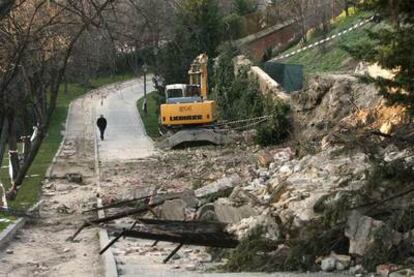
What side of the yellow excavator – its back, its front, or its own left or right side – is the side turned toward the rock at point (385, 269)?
back

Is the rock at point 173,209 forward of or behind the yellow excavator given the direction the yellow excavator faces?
behind

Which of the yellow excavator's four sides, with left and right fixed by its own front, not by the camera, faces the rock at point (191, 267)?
back

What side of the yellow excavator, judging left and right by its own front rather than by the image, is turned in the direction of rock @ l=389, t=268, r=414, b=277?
back

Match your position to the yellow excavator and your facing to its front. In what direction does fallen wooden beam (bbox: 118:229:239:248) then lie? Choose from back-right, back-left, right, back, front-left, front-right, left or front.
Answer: back

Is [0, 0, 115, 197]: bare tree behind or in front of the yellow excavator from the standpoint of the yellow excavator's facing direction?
behind

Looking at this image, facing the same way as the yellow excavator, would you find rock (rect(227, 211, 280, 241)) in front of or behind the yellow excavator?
behind

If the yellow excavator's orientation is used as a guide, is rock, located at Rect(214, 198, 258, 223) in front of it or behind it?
behind

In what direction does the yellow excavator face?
away from the camera
